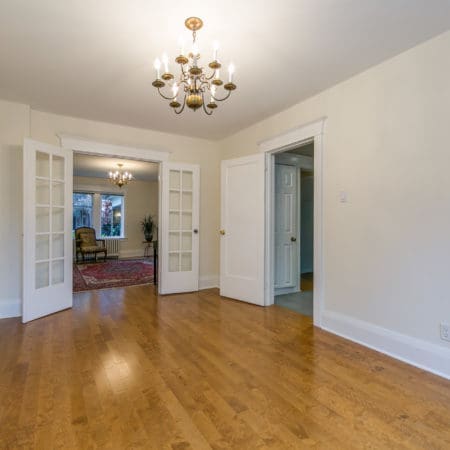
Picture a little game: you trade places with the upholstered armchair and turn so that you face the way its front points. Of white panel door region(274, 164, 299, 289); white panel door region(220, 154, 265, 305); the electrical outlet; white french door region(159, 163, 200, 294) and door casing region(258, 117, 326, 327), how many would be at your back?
0

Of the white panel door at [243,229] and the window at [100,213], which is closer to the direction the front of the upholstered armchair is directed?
the white panel door

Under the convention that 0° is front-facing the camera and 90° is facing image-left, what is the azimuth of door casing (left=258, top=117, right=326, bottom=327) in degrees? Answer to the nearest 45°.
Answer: approximately 45°

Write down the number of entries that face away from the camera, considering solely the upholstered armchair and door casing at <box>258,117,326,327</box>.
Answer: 0

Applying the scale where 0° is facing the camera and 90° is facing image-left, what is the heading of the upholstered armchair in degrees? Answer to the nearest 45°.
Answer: approximately 315°

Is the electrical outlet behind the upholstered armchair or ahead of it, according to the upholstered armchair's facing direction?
ahead

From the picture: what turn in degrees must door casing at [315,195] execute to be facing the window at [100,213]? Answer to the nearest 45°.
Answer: approximately 90° to its right

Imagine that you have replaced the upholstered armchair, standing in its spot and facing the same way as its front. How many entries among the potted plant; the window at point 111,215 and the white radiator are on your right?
0

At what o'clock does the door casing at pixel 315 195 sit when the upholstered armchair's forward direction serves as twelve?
The door casing is roughly at 1 o'clock from the upholstered armchair.

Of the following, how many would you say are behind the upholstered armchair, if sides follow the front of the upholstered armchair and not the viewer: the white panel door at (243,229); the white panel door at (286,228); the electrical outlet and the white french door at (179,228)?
0

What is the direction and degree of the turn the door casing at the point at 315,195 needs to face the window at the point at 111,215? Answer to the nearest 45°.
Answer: approximately 90° to its right

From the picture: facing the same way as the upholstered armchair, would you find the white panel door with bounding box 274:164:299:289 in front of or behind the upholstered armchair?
in front
